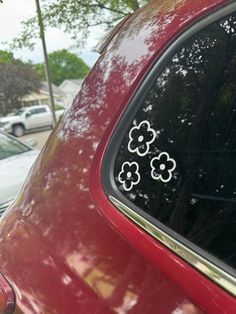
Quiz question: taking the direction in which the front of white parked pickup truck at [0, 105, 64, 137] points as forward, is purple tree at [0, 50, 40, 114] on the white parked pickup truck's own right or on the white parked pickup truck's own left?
on the white parked pickup truck's own right

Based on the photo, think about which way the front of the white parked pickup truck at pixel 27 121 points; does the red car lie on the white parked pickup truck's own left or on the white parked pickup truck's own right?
on the white parked pickup truck's own left

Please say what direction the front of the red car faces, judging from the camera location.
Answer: facing the viewer and to the right of the viewer

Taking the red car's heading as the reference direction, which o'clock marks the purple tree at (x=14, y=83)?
The purple tree is roughly at 7 o'clock from the red car.

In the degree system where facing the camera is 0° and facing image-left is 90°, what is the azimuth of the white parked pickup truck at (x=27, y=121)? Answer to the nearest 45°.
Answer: approximately 45°

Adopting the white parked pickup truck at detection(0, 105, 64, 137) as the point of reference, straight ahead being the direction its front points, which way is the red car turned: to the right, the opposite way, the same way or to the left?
to the left

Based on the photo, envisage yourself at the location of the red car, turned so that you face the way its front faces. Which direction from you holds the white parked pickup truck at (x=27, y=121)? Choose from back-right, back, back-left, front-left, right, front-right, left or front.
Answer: back-left

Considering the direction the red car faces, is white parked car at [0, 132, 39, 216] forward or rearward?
rearward
